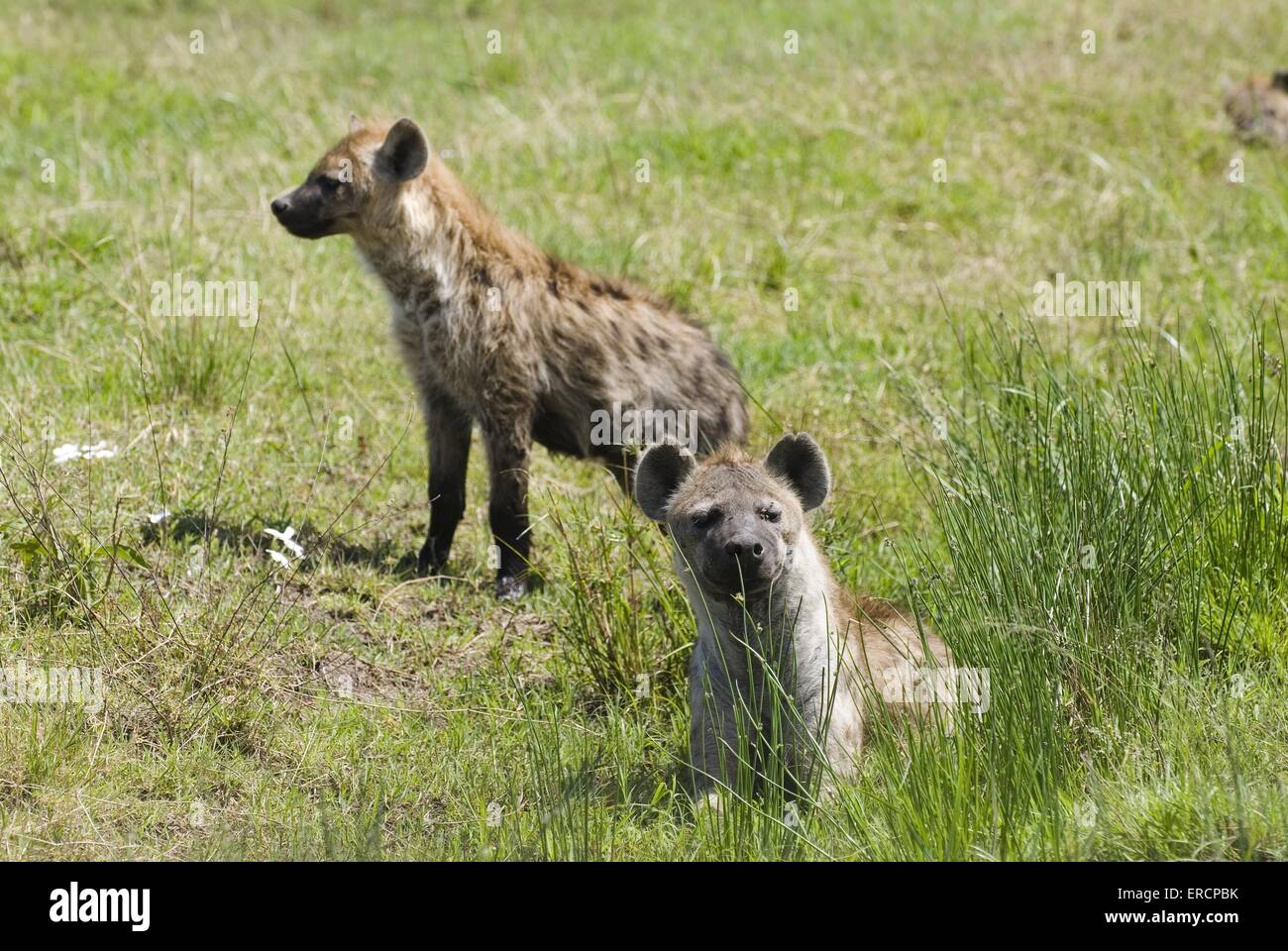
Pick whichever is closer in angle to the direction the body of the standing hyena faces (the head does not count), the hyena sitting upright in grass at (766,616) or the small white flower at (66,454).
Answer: the small white flower

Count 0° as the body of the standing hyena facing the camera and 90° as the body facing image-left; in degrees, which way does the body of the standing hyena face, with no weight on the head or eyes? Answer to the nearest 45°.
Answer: approximately 45°

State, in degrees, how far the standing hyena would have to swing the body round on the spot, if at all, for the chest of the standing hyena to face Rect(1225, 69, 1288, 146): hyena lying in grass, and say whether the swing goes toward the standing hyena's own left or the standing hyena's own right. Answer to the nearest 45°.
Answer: approximately 180°

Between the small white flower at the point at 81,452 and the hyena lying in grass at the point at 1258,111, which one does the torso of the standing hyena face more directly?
the small white flower

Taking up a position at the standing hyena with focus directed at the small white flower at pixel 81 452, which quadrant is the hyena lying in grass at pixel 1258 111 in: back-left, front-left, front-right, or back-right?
back-right
